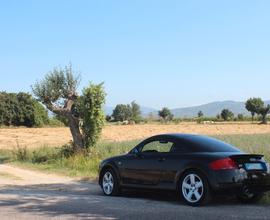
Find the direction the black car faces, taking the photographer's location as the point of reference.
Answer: facing away from the viewer and to the left of the viewer

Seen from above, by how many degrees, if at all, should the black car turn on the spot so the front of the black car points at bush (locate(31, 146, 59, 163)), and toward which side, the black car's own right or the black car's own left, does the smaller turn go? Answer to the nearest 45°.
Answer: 0° — it already faces it
